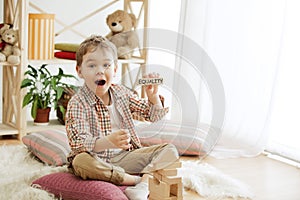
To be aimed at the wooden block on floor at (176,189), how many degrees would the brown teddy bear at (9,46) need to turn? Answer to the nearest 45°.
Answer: approximately 45° to its left

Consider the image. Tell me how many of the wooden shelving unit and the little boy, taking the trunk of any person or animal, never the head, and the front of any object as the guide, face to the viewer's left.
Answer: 0

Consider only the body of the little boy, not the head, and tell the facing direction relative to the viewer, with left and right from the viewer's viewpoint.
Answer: facing the viewer and to the right of the viewer

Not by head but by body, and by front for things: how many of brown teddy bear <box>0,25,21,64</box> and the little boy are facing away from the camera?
0

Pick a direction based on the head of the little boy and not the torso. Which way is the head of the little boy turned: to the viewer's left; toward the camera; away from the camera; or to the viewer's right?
toward the camera

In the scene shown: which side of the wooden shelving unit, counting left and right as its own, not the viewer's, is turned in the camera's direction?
front
